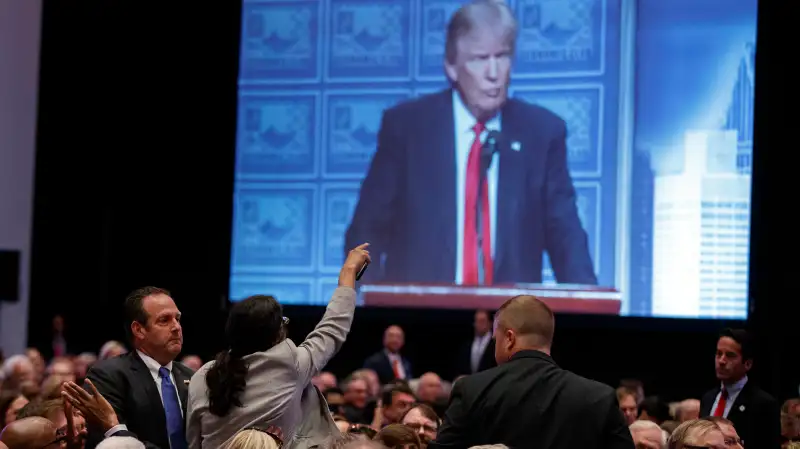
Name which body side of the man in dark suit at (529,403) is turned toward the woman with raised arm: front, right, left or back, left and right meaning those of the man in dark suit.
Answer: left

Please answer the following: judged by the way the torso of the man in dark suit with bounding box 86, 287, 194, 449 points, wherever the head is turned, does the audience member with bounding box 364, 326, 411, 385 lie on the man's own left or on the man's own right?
on the man's own left

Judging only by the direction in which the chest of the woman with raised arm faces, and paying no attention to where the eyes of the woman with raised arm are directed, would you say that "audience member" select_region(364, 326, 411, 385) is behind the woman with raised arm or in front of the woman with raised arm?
in front

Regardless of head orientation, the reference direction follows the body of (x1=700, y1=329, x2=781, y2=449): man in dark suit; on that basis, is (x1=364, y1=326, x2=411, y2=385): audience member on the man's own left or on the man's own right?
on the man's own right

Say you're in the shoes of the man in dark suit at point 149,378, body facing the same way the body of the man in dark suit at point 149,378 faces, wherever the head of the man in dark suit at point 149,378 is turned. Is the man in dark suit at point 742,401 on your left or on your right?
on your left

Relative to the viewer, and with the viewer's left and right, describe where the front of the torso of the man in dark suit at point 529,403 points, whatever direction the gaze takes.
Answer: facing away from the viewer

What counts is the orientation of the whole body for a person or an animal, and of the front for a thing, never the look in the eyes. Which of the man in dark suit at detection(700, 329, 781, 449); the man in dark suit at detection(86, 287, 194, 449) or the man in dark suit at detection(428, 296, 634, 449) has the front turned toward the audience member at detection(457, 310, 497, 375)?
the man in dark suit at detection(428, 296, 634, 449)

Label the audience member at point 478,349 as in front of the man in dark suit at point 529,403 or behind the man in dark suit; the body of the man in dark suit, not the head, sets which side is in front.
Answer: in front

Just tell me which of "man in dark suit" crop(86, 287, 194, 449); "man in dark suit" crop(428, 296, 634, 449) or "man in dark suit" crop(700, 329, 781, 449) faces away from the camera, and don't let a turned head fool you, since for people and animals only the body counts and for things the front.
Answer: "man in dark suit" crop(428, 296, 634, 449)

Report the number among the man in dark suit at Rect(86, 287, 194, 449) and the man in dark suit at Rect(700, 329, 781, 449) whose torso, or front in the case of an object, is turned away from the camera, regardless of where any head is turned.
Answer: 0

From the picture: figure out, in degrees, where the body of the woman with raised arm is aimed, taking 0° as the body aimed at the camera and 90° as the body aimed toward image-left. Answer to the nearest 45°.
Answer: approximately 225°

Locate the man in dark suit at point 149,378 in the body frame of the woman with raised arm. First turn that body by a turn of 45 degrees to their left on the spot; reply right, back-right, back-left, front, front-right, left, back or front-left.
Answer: front-left
